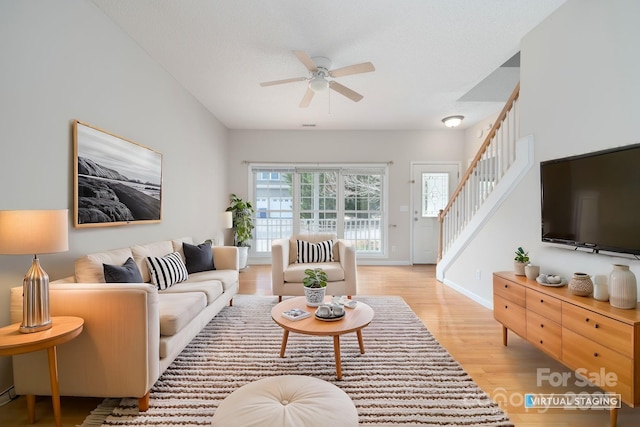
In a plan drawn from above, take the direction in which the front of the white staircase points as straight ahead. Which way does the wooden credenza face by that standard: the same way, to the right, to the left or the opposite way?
to the left

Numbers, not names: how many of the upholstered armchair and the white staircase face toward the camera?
1

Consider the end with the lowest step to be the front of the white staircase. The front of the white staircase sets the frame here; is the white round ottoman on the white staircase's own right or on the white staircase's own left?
on the white staircase's own left

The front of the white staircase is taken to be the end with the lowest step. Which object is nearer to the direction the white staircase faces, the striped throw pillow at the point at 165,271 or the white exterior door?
the white exterior door

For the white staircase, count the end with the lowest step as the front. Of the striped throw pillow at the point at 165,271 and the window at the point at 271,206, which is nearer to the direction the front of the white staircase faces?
the window

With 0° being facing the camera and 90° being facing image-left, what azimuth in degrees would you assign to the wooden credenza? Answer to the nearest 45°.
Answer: approximately 45°

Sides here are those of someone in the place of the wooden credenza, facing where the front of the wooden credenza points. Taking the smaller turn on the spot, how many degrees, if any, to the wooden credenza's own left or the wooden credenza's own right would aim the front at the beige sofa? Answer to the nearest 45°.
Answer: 0° — it already faces it

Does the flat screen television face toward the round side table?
yes

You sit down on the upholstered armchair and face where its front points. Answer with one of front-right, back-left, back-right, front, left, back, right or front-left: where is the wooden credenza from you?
front-left

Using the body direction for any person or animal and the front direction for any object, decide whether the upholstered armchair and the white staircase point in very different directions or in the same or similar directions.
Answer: very different directions

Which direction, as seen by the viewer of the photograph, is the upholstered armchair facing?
facing the viewer

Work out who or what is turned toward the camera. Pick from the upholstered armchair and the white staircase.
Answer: the upholstered armchair

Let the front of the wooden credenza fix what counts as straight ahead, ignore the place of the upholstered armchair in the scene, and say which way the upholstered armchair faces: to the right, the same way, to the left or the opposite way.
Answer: to the left

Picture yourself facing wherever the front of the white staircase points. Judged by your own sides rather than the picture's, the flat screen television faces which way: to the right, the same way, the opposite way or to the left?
to the left

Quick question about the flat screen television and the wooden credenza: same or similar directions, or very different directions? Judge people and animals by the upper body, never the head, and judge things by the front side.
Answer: same or similar directions

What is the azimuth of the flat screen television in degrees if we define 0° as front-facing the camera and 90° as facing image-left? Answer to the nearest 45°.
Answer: approximately 45°

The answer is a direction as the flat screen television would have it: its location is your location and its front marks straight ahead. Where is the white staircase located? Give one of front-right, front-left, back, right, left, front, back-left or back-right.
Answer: right

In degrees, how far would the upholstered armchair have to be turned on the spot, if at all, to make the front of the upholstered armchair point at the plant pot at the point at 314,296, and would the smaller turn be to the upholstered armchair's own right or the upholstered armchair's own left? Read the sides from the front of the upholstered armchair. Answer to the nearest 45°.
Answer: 0° — it already faces it

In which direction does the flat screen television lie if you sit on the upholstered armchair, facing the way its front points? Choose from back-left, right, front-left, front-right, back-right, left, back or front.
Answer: front-left

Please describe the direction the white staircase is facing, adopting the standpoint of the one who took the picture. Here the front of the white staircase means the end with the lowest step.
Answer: facing away from the viewer and to the left of the viewer

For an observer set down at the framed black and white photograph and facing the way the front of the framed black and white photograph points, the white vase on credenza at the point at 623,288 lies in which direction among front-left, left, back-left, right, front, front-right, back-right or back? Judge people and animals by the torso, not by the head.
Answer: front

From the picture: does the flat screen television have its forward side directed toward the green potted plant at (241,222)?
no

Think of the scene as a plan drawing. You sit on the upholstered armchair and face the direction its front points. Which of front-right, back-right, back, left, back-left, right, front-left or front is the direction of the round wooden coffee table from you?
front
